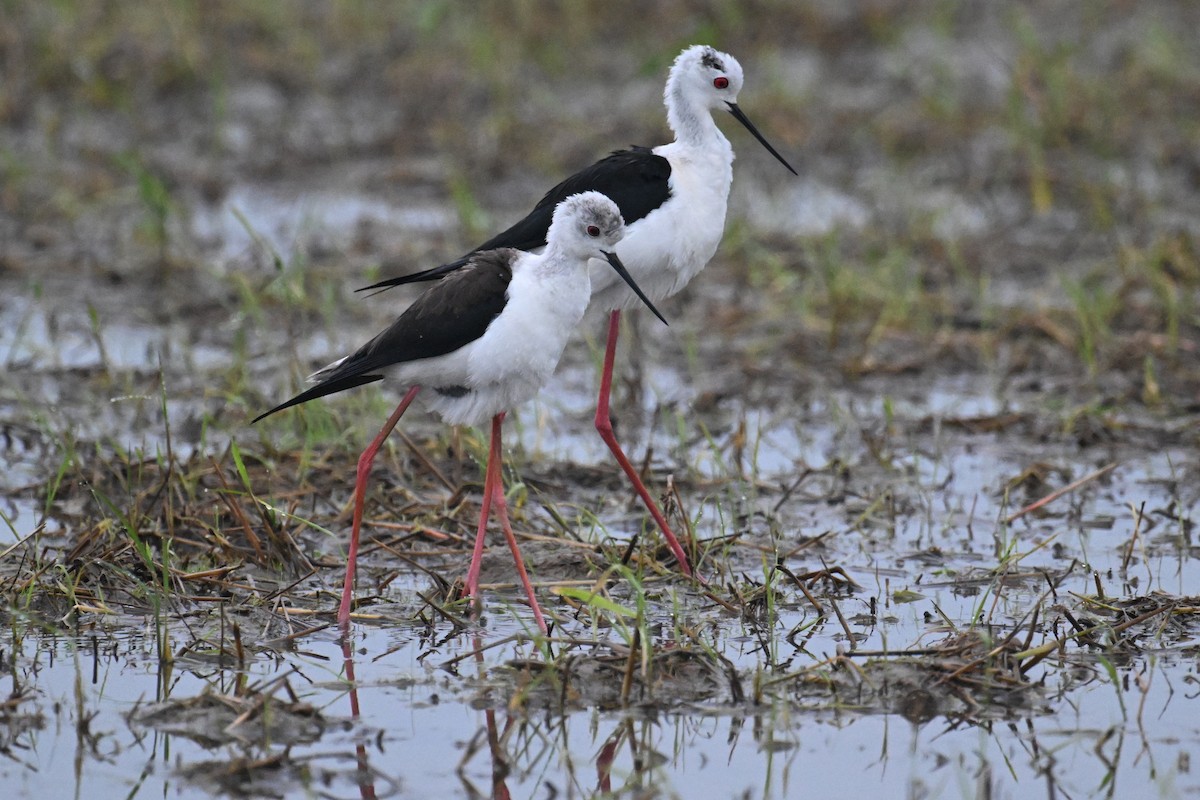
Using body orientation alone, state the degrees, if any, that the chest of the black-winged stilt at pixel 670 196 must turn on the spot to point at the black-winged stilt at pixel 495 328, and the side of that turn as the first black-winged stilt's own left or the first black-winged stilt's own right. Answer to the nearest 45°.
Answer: approximately 135° to the first black-winged stilt's own right

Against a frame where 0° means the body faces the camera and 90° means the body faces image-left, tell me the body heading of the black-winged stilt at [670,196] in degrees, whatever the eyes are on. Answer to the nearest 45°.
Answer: approximately 270°
